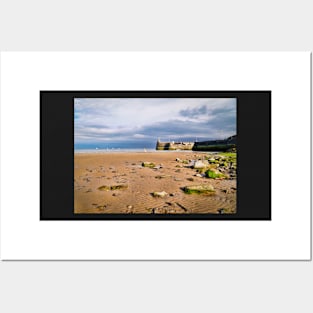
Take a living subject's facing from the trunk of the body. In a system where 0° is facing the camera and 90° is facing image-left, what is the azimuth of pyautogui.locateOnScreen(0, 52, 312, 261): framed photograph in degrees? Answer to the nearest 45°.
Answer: approximately 0°
